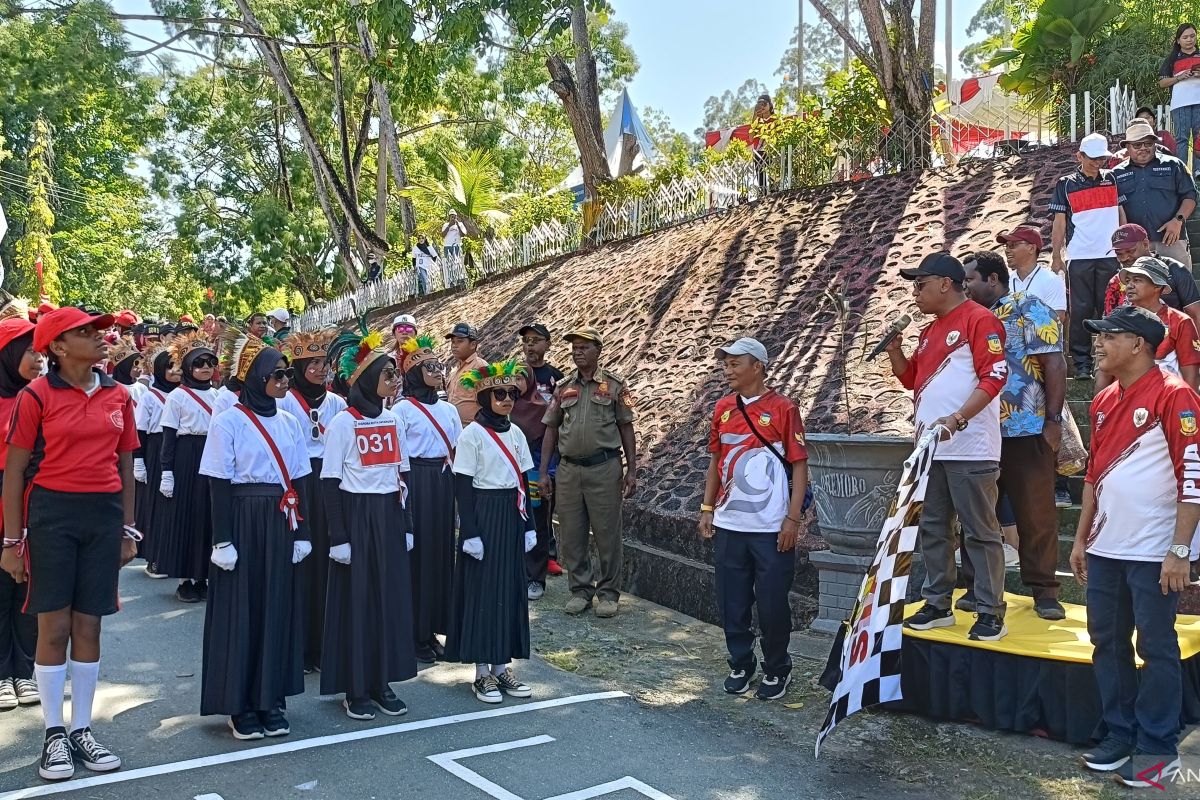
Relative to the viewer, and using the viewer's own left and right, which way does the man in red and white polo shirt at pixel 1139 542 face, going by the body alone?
facing the viewer and to the left of the viewer

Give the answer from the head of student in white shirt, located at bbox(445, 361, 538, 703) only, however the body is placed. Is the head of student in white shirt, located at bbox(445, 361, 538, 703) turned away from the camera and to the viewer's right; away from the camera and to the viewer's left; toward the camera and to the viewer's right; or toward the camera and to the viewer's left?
toward the camera and to the viewer's right

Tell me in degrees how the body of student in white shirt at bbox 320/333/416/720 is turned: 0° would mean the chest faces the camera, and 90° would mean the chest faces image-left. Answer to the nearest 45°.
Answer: approximately 315°

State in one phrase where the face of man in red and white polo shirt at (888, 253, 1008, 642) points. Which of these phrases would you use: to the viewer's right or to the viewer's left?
to the viewer's left

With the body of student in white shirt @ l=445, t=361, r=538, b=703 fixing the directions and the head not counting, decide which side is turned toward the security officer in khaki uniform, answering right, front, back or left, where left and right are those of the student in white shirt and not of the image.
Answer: left

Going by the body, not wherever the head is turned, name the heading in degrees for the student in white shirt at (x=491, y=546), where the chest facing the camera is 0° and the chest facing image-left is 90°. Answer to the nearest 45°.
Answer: approximately 315°

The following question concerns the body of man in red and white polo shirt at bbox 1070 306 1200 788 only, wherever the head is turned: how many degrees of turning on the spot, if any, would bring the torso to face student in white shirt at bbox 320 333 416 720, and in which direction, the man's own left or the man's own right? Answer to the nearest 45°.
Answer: approximately 45° to the man's own right

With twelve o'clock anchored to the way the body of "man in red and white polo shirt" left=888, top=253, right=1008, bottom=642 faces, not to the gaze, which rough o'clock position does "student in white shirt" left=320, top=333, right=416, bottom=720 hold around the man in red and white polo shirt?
The student in white shirt is roughly at 1 o'clock from the man in red and white polo shirt.

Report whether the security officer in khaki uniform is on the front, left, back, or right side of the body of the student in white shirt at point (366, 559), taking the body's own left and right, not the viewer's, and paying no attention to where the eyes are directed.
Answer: left

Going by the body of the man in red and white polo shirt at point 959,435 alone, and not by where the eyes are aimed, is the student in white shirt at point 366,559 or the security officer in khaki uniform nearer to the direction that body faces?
the student in white shirt

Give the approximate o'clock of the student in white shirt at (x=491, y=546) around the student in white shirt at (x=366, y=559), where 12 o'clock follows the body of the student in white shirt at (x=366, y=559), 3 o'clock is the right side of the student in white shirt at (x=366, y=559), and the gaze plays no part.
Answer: the student in white shirt at (x=491, y=546) is roughly at 10 o'clock from the student in white shirt at (x=366, y=559).

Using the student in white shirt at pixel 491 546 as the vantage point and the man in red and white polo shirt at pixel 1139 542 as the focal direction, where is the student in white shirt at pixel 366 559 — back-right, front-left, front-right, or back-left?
back-right

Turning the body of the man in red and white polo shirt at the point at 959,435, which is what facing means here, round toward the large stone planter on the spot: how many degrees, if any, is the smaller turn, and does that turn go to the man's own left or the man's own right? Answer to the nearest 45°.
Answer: approximately 90° to the man's own right

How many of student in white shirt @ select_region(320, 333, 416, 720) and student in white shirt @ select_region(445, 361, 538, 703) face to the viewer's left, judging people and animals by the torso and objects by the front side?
0
